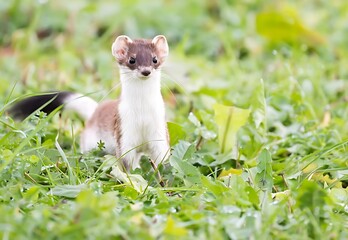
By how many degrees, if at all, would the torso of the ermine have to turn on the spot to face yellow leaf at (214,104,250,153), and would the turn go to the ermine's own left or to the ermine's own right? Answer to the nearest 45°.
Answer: approximately 45° to the ermine's own left

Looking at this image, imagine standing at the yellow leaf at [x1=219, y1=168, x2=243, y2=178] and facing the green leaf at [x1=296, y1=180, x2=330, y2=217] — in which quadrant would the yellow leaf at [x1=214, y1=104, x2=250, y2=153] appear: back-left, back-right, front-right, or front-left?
back-left

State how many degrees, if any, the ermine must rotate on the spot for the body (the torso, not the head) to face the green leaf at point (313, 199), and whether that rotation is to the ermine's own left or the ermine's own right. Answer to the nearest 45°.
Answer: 0° — it already faces it

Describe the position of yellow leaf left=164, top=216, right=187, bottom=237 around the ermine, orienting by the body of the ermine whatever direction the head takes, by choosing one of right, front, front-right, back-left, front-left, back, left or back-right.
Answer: front-right

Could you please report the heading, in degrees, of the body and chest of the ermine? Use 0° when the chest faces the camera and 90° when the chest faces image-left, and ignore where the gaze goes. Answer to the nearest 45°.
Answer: approximately 315°

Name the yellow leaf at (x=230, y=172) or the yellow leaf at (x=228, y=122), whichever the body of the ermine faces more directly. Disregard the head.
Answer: the yellow leaf at (x=230, y=172)
